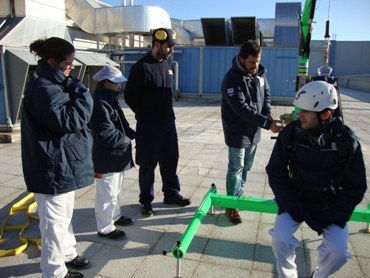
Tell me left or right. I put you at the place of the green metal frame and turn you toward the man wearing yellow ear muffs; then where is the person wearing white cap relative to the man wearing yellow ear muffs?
left

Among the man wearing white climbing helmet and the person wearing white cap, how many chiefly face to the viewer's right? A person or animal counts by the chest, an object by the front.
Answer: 1

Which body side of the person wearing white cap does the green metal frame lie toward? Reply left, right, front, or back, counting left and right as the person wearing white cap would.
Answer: front

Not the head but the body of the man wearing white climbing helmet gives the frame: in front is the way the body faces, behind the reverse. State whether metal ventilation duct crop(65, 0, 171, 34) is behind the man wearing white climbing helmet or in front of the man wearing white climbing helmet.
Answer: behind

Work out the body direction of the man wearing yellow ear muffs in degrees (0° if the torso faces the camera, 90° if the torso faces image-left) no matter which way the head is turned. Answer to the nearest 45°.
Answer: approximately 315°

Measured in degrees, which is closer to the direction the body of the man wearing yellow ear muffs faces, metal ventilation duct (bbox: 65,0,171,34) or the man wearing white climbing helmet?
the man wearing white climbing helmet

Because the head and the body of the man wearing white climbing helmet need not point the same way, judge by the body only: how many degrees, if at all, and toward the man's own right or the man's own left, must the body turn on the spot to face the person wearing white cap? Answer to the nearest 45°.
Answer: approximately 90° to the man's own right

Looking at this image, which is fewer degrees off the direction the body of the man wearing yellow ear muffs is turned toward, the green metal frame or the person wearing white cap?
the green metal frame

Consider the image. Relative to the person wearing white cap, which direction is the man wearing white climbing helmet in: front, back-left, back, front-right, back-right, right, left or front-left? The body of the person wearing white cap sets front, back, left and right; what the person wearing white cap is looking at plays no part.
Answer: front-right

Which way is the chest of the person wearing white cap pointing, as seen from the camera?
to the viewer's right

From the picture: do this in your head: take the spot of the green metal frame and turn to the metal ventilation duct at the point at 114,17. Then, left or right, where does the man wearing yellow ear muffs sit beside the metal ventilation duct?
left

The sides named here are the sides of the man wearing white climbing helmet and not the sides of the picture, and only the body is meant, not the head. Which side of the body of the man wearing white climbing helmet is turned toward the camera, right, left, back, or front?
front

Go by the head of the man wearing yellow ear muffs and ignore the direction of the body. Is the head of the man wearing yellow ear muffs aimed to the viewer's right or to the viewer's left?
to the viewer's right

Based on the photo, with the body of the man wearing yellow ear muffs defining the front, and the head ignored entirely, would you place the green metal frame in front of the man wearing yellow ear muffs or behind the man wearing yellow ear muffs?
in front

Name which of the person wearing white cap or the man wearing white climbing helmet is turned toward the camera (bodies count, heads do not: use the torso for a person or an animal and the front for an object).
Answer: the man wearing white climbing helmet
